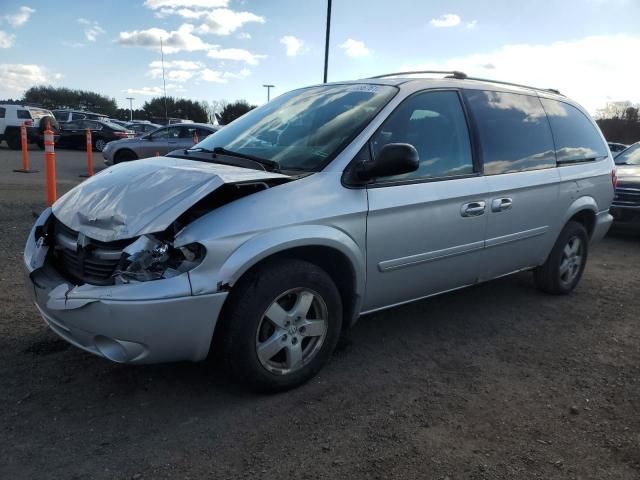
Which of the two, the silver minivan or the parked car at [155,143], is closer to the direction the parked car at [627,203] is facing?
the silver minivan

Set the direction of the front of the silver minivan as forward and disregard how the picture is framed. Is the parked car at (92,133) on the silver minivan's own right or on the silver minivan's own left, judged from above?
on the silver minivan's own right

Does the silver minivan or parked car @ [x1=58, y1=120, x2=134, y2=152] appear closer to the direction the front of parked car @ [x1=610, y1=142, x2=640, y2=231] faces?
the silver minivan

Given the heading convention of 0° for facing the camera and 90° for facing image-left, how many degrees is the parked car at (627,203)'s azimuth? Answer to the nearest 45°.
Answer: approximately 0°

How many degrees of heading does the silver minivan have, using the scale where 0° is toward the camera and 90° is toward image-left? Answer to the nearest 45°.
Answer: approximately 45°

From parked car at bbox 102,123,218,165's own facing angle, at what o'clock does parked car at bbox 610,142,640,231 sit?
parked car at bbox 610,142,640,231 is roughly at 8 o'clock from parked car at bbox 102,123,218,165.

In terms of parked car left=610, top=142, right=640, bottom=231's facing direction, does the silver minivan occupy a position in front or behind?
in front

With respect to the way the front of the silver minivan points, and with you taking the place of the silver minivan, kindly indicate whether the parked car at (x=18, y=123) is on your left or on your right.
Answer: on your right

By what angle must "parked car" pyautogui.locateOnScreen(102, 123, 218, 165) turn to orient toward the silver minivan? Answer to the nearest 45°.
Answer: approximately 90° to its left

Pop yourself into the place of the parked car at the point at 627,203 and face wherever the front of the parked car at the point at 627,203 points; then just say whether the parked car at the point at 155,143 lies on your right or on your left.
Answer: on your right

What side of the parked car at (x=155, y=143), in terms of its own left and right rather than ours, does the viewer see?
left

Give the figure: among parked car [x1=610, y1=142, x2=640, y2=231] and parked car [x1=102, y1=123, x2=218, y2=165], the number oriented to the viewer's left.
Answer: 1
